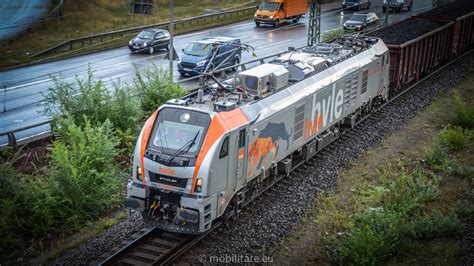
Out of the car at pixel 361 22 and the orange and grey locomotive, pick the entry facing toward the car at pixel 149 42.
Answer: the car at pixel 361 22

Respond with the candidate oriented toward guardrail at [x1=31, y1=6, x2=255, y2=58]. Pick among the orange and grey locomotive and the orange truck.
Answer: the orange truck

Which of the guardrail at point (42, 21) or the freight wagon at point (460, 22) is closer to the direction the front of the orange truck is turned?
the guardrail

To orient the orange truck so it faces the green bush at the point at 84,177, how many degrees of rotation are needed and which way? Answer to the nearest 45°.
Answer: approximately 45° to its left

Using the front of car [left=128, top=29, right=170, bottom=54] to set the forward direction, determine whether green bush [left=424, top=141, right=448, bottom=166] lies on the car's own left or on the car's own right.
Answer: on the car's own left

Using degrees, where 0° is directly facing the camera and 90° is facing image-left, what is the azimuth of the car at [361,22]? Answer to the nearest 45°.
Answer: approximately 45°

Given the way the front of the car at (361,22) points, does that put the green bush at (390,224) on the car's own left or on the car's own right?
on the car's own left

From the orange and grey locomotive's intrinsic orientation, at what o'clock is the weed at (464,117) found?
The weed is roughly at 6 o'clock from the orange and grey locomotive.

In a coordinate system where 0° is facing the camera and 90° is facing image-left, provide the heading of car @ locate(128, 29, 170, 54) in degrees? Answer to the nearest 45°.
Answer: approximately 45°

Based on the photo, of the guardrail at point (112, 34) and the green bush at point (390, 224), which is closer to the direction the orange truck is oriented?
the guardrail

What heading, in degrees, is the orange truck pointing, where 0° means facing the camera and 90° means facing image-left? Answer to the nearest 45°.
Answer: approximately 45°

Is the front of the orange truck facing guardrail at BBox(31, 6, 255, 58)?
yes
